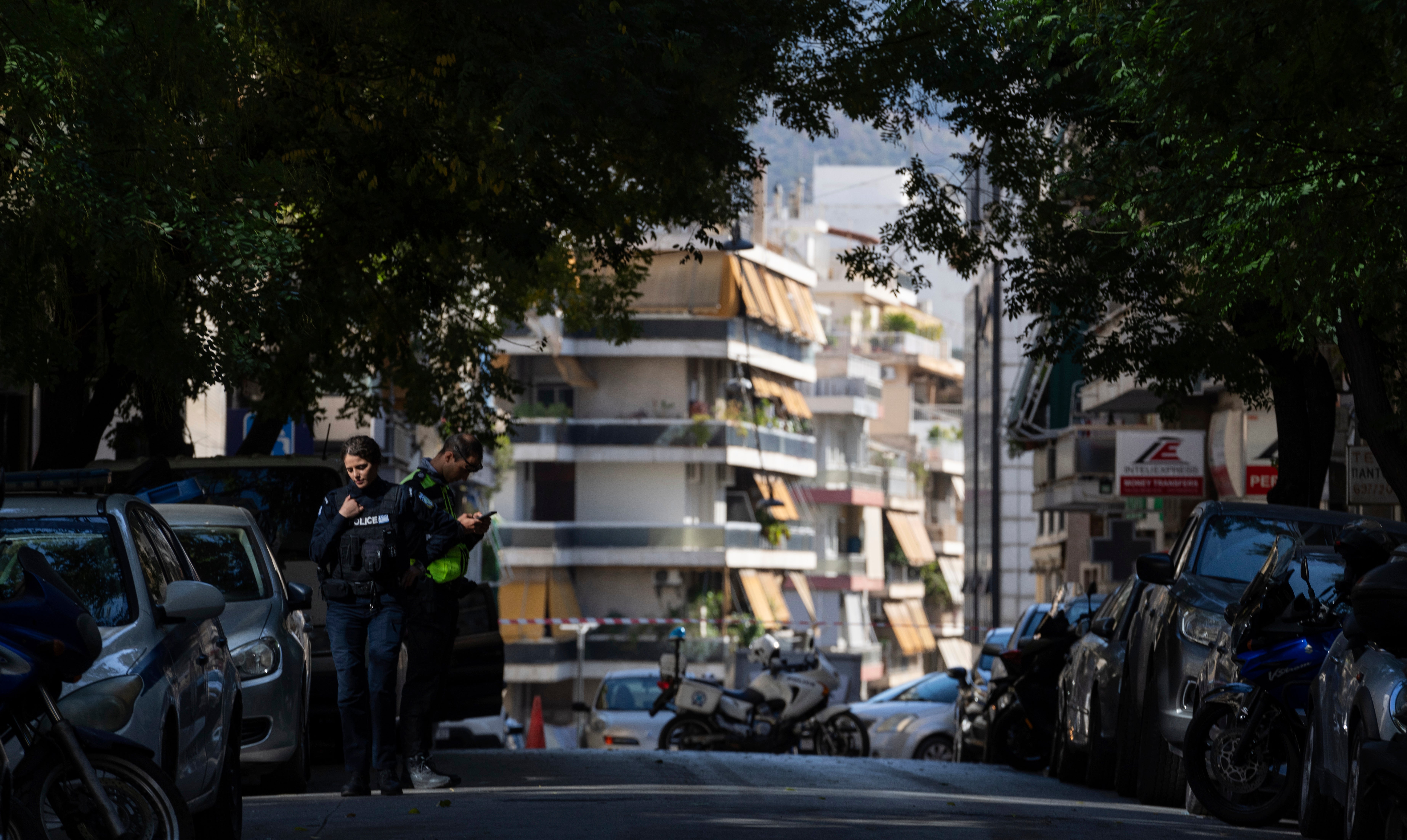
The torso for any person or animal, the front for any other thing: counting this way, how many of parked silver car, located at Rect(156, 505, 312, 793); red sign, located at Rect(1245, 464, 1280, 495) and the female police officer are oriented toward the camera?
3

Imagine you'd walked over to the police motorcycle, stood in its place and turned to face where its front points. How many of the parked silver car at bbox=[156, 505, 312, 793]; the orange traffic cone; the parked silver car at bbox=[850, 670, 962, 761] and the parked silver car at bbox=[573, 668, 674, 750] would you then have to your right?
1

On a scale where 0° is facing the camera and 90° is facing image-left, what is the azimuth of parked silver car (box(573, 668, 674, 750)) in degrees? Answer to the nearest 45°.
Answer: approximately 0°

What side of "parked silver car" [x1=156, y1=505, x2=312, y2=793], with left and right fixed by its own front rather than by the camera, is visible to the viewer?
front

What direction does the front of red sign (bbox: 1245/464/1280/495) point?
toward the camera

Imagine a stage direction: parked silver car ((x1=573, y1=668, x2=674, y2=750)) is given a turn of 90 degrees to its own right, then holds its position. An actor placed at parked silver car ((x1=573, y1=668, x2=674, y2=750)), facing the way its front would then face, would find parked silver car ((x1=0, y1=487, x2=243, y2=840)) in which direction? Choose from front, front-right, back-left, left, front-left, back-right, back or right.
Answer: left

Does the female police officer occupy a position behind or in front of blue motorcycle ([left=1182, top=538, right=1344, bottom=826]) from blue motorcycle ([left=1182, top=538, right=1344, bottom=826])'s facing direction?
in front

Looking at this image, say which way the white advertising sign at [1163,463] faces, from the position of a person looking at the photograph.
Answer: facing the viewer

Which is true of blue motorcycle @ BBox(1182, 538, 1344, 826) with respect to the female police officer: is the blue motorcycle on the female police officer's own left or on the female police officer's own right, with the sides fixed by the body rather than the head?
on the female police officer's own left

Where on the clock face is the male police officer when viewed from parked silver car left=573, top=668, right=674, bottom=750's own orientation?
The male police officer is roughly at 12 o'clock from the parked silver car.

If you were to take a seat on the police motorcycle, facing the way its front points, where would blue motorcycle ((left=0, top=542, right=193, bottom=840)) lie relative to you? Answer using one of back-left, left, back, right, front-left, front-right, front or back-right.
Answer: right

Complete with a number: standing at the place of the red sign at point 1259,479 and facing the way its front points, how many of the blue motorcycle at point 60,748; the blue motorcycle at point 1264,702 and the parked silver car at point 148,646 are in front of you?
3
